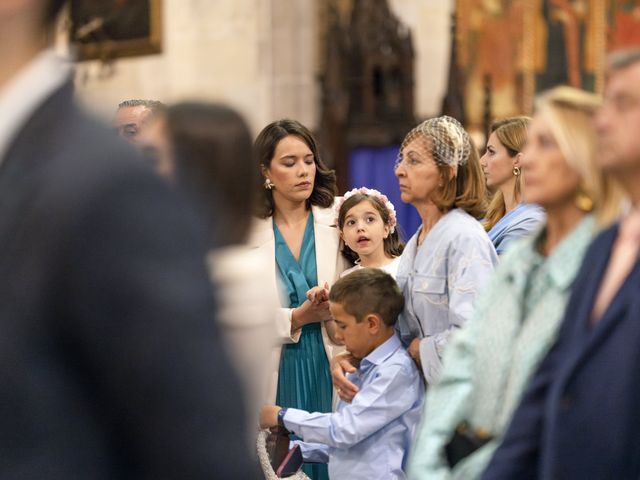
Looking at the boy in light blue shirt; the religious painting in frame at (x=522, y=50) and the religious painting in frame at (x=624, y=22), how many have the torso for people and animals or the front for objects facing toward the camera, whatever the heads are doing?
2

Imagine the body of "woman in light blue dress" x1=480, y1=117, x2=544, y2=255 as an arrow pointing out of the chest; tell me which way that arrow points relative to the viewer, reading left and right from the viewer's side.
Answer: facing to the left of the viewer

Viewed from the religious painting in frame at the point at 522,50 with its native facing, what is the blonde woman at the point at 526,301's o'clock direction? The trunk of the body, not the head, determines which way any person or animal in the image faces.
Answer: The blonde woman is roughly at 12 o'clock from the religious painting in frame.

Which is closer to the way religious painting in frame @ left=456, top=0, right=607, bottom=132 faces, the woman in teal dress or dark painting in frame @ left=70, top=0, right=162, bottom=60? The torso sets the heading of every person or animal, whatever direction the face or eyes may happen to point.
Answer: the woman in teal dress

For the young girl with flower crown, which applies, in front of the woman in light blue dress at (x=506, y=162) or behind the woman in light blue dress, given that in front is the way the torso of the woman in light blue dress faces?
in front

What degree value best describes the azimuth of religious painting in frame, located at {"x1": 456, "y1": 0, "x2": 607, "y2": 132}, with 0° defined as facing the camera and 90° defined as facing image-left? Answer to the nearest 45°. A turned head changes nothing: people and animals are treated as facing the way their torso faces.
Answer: approximately 0°

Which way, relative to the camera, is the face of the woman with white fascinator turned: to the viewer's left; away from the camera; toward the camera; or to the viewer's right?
to the viewer's left

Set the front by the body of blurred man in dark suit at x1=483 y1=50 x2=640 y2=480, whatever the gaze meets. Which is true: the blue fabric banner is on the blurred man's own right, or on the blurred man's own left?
on the blurred man's own right

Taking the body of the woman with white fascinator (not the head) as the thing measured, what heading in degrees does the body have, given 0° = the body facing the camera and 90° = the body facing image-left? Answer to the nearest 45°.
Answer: approximately 45°

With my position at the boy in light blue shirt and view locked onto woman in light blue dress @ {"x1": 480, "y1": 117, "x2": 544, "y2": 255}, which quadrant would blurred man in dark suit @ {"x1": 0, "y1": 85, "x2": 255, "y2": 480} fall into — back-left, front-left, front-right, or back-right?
back-right

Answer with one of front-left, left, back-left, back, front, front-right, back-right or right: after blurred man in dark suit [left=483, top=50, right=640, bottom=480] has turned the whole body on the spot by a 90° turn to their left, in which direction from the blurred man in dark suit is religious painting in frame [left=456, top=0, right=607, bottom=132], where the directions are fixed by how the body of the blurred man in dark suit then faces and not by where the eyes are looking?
back-left

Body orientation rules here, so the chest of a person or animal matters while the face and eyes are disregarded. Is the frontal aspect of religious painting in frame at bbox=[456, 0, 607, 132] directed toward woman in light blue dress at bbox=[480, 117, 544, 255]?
yes

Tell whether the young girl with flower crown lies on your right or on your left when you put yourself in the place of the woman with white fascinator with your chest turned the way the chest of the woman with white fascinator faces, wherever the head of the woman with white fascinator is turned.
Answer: on your right
